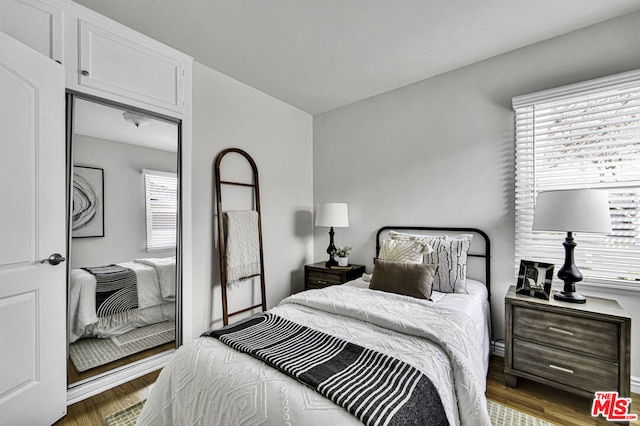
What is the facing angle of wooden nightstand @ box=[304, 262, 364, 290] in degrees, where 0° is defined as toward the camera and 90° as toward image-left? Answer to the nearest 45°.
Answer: approximately 45°

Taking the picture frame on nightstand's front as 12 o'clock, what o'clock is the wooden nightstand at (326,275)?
The wooden nightstand is roughly at 3 o'clock from the picture frame on nightstand.

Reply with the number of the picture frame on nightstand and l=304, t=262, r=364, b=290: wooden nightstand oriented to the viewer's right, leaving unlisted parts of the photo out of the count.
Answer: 0

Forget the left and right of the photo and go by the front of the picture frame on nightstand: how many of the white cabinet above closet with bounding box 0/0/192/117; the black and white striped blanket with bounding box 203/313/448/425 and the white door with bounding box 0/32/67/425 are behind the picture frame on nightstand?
0

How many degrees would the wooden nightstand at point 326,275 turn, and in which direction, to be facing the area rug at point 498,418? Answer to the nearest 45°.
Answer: approximately 90° to its left

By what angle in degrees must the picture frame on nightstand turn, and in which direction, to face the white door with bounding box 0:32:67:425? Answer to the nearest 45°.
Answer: approximately 45° to its right

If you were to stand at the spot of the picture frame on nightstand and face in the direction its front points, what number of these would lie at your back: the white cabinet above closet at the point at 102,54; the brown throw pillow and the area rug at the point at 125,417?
0

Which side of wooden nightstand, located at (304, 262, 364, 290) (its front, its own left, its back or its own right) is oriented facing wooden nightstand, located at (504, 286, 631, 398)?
left

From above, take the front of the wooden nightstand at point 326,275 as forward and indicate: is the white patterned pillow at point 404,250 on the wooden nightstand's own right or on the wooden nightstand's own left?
on the wooden nightstand's own left

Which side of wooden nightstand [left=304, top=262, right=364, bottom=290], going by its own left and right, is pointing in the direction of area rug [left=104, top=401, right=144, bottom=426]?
front

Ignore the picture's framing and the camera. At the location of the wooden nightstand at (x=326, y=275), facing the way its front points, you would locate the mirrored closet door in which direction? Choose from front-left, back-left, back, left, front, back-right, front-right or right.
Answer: front

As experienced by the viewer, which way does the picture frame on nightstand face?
facing the viewer

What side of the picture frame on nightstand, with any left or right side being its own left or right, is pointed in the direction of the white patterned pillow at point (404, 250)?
right

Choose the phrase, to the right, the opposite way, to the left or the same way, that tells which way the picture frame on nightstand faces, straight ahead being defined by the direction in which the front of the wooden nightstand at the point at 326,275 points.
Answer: the same way

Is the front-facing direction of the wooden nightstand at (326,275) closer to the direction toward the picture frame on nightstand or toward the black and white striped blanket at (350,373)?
the black and white striped blanket

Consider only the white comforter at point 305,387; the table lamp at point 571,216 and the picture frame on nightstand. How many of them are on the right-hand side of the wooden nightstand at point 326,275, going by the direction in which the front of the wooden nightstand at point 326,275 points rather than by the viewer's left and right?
0

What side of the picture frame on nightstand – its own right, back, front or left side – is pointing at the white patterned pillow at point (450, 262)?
right

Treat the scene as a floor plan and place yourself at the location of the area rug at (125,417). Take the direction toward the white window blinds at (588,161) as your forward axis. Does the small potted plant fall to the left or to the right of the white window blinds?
left
